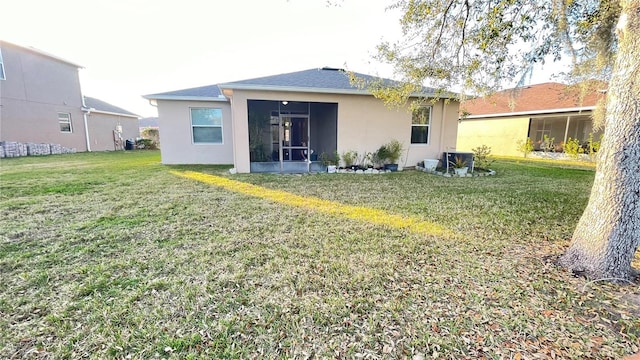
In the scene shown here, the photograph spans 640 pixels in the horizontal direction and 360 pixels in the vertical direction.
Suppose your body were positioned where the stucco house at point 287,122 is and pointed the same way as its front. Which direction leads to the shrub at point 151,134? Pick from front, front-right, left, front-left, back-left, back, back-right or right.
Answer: front-left

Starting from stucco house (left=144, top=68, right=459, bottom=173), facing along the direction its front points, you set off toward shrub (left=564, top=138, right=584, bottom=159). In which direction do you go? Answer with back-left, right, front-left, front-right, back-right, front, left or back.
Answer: right

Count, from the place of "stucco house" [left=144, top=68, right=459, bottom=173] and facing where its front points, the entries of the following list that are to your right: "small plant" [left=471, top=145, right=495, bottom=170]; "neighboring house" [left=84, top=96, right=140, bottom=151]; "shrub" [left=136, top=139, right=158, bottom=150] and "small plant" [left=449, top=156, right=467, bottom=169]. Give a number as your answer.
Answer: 2

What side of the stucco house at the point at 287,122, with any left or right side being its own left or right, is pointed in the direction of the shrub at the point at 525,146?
right

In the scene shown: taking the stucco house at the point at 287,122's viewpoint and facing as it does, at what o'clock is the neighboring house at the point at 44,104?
The neighboring house is roughly at 10 o'clock from the stucco house.

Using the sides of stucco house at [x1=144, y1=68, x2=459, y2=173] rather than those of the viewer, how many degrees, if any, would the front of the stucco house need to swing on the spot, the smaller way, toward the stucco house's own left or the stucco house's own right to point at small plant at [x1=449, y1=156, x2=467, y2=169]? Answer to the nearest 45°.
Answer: approximately 90° to the stucco house's own right

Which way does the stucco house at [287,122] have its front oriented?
away from the camera

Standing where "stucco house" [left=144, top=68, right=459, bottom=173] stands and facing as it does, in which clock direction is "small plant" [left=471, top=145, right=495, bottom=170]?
The small plant is roughly at 3 o'clock from the stucco house.

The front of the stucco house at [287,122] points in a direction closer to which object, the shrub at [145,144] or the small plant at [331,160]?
the shrub

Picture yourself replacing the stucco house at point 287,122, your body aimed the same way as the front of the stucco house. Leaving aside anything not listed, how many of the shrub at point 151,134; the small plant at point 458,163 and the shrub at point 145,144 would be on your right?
1

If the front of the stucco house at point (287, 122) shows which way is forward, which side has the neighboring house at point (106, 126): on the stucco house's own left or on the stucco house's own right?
on the stucco house's own left

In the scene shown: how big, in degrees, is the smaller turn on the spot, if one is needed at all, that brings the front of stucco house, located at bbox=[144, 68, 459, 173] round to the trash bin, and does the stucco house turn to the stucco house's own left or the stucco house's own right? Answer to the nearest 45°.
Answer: approximately 45° to the stucco house's own left
